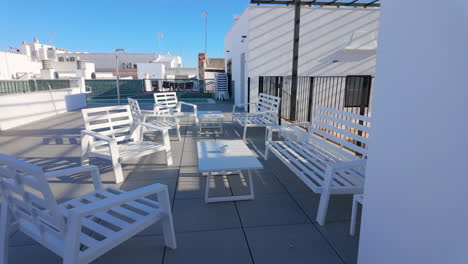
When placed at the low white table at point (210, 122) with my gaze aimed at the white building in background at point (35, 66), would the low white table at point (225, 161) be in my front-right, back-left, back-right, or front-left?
back-left

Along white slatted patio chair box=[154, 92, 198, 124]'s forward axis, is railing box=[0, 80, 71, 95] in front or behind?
behind

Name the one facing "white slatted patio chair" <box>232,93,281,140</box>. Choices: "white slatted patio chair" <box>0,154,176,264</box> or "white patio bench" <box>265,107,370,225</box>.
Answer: "white slatted patio chair" <box>0,154,176,264</box>

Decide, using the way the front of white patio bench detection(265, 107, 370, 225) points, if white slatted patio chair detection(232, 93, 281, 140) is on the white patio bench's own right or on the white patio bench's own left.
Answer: on the white patio bench's own right

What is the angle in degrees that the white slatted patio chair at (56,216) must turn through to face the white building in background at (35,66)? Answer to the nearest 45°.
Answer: approximately 45° to its left

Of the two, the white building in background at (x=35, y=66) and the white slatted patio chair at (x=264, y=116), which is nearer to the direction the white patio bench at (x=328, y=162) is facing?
the white building in background

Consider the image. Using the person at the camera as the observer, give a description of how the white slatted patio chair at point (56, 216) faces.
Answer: facing away from the viewer and to the right of the viewer

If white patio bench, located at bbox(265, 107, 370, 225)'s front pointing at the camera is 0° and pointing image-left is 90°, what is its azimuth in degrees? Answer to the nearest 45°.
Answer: approximately 45°

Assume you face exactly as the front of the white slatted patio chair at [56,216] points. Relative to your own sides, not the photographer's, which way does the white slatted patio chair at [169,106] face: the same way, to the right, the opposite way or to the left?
to the right
